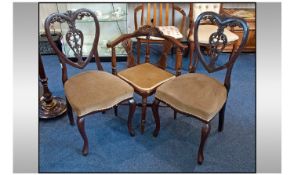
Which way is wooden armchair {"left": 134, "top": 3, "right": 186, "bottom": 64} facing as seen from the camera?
toward the camera

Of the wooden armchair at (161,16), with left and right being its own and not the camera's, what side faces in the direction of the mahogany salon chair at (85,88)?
front

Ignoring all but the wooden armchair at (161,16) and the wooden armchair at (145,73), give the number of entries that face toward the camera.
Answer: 2

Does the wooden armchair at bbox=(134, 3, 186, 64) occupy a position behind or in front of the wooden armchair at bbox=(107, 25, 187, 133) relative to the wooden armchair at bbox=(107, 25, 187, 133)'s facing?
behind

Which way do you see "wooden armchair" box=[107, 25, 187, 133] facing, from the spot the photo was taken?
facing the viewer

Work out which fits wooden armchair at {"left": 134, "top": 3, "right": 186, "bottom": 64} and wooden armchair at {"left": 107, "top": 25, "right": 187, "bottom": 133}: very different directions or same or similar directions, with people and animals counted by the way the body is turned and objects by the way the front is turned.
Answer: same or similar directions

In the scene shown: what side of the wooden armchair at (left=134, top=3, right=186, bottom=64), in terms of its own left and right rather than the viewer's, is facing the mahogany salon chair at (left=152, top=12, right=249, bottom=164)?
front

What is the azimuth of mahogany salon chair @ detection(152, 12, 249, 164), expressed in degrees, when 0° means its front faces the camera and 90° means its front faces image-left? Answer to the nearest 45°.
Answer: approximately 45°

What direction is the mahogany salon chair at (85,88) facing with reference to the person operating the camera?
facing the viewer and to the right of the viewer

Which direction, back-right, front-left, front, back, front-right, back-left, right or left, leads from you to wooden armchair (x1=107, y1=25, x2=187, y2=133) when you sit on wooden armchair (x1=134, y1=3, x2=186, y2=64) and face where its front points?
front
